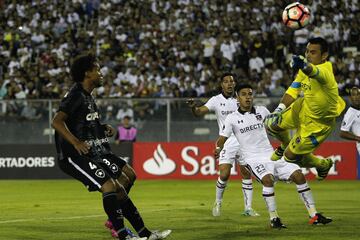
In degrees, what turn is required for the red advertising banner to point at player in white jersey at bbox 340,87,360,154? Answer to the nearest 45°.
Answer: approximately 45° to its left

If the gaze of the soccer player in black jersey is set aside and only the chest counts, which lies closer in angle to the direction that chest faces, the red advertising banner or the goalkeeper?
the goalkeeper

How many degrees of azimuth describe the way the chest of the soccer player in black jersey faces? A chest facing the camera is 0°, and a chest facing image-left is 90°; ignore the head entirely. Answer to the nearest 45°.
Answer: approximately 315°

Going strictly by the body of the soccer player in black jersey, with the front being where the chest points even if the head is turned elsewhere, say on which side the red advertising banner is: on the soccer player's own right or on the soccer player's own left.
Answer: on the soccer player's own left

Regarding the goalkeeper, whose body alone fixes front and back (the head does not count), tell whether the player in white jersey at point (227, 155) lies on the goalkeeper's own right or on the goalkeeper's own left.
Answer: on the goalkeeper's own right

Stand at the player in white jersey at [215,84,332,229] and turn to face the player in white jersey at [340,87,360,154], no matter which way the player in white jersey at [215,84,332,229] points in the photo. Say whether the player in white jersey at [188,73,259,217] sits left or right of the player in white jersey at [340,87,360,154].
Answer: left

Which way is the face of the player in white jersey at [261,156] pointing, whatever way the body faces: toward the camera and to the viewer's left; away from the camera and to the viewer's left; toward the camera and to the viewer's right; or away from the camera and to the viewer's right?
toward the camera and to the viewer's right

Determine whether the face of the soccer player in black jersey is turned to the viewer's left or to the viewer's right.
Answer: to the viewer's right

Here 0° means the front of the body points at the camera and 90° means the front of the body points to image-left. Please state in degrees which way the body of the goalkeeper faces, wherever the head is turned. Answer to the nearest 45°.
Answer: approximately 45°

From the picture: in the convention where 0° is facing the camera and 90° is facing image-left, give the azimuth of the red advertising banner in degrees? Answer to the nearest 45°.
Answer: approximately 0°
